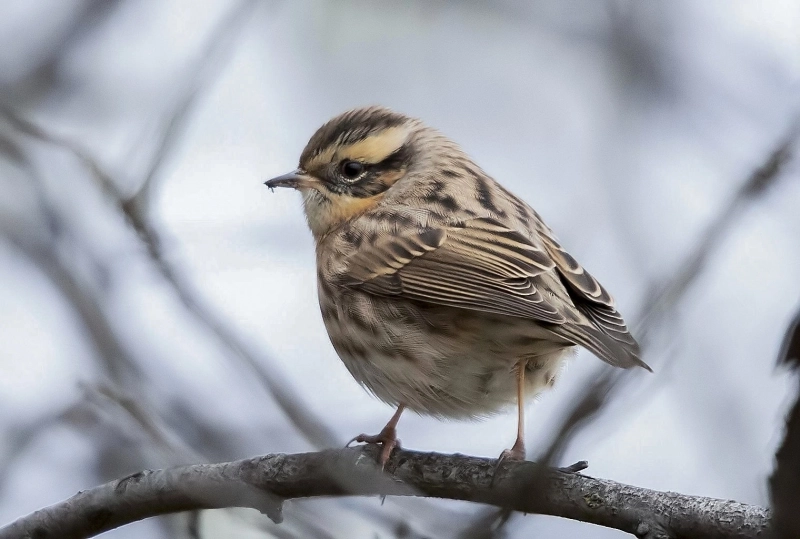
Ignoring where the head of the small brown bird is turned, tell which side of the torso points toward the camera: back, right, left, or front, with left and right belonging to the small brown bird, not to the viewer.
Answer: left
